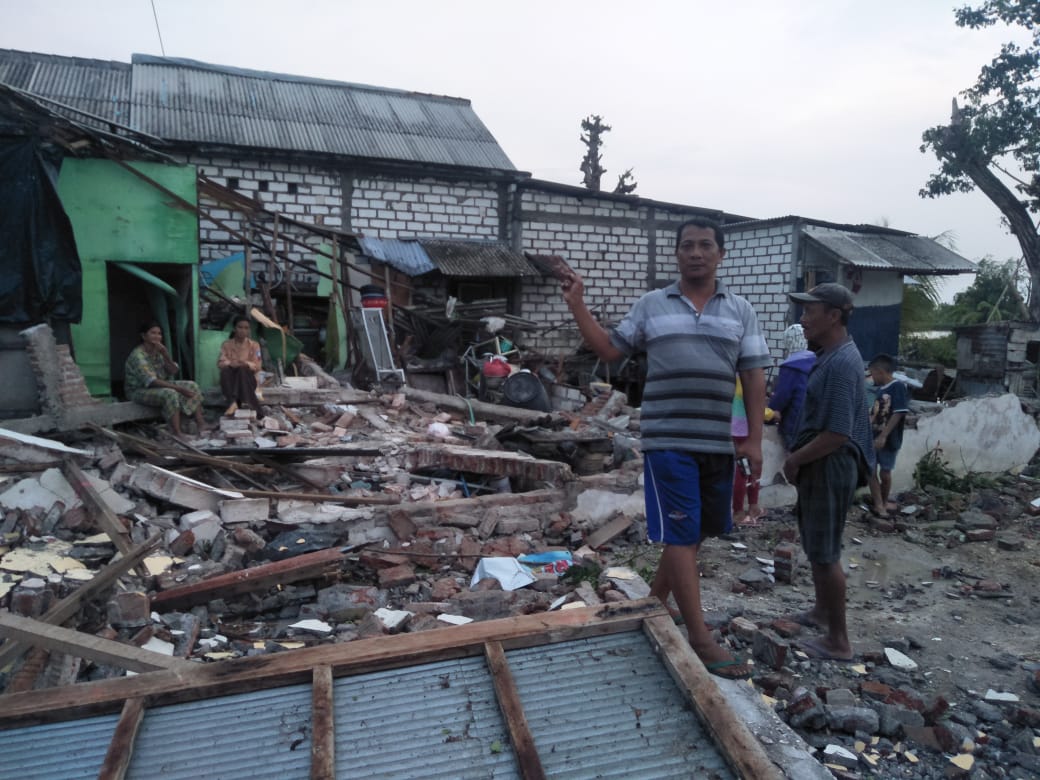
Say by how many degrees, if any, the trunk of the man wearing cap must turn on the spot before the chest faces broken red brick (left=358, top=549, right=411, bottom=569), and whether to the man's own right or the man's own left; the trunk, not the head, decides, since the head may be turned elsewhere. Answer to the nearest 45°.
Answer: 0° — they already face it

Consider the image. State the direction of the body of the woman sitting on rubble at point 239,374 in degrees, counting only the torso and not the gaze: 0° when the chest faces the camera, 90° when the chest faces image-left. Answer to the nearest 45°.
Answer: approximately 0°

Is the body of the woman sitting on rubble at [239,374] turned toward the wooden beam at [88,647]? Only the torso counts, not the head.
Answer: yes

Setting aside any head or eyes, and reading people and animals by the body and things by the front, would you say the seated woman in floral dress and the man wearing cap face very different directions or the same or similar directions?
very different directions

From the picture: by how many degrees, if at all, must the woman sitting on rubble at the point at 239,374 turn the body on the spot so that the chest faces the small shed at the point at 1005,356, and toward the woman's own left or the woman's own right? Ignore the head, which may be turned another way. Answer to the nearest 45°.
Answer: approximately 90° to the woman's own left

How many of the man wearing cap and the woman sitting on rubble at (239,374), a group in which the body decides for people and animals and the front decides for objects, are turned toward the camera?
1

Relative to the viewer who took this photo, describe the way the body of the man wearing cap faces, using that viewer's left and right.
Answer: facing to the left of the viewer

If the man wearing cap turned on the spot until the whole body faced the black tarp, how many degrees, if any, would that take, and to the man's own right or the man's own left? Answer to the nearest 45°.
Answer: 0° — they already face it
